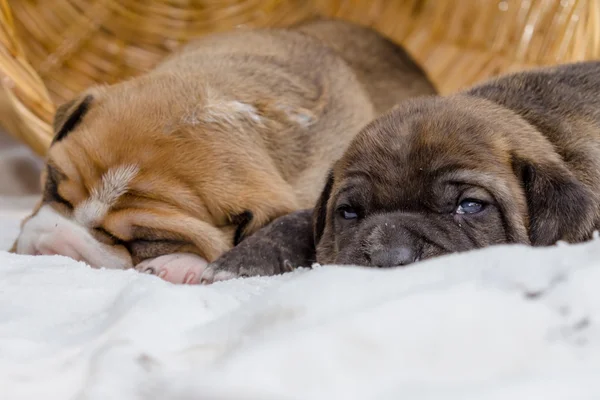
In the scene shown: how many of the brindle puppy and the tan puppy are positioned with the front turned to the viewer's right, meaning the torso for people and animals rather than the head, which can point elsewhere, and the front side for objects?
0

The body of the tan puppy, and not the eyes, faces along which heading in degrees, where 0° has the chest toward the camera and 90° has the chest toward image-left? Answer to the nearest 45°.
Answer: approximately 45°

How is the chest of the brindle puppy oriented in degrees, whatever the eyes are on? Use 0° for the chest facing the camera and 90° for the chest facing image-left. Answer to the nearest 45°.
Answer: approximately 45°

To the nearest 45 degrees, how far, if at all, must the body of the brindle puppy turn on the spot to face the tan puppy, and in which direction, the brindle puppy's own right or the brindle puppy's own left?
approximately 45° to the brindle puppy's own right

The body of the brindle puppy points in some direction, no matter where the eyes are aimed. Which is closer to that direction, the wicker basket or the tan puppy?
the tan puppy

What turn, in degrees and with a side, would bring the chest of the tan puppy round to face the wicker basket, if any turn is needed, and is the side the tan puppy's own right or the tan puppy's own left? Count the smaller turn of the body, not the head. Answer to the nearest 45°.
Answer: approximately 135° to the tan puppy's own right
